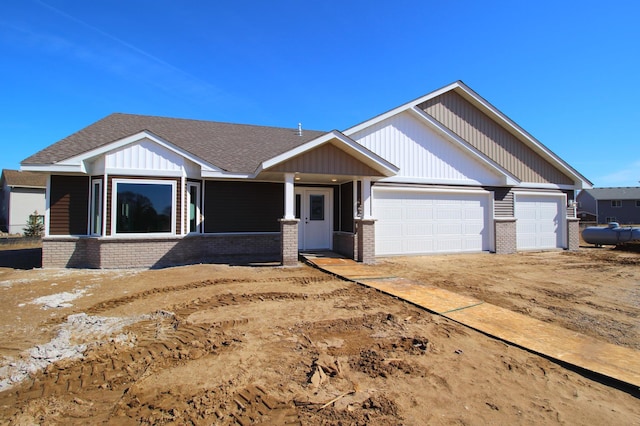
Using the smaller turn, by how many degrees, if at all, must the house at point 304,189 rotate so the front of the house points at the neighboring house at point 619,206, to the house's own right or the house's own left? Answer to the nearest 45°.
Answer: approximately 135° to the house's own left

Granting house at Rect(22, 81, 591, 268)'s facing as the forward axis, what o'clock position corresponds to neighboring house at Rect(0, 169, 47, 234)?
The neighboring house is roughly at 4 o'clock from the house.

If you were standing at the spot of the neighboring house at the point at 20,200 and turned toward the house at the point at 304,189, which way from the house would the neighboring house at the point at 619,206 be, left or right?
left

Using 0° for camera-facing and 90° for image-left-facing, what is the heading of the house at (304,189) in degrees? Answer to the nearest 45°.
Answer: approximately 0°
